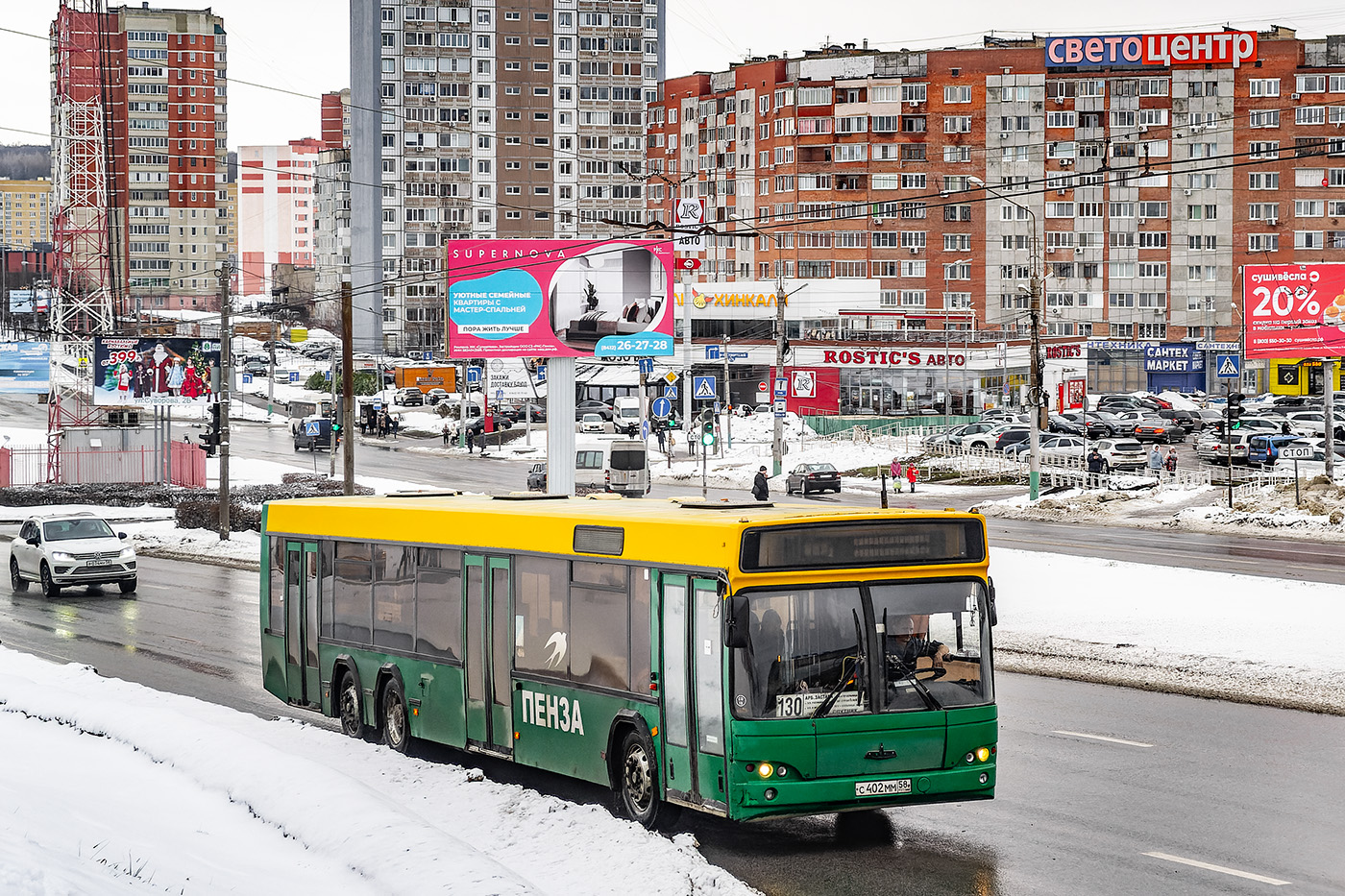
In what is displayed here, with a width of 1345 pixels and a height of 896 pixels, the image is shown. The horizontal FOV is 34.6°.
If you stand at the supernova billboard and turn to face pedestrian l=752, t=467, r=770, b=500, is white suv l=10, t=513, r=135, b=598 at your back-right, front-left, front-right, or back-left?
back-right

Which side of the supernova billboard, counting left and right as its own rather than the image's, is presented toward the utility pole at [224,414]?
right

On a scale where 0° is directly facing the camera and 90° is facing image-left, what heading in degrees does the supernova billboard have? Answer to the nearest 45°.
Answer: approximately 0°

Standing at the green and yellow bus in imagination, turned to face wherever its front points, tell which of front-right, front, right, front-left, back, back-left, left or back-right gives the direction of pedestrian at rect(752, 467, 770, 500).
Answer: back-left

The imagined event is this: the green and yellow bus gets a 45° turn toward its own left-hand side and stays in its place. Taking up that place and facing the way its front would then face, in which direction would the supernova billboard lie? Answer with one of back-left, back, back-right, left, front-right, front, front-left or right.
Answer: left

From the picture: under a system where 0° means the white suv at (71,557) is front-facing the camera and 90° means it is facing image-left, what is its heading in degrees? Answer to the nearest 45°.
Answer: approximately 315°
